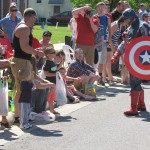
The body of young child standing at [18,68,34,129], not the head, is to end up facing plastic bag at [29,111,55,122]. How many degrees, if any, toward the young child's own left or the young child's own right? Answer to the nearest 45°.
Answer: approximately 45° to the young child's own left

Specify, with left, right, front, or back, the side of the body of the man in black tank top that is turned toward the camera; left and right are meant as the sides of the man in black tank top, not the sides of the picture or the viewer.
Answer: right

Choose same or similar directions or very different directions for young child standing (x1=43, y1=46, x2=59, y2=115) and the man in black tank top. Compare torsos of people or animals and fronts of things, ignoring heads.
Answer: same or similar directions

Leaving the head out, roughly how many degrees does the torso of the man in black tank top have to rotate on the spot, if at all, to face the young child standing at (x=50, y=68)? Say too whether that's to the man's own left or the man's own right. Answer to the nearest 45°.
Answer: approximately 45° to the man's own left

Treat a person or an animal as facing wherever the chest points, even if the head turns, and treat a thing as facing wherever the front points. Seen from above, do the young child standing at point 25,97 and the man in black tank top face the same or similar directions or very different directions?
same or similar directions

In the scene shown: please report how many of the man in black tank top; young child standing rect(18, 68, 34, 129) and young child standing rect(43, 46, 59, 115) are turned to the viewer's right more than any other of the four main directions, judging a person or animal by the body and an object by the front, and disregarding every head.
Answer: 3

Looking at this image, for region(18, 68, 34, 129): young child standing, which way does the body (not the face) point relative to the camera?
to the viewer's right

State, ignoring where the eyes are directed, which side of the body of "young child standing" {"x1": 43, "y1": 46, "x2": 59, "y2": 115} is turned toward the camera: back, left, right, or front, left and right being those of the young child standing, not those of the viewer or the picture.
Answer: right

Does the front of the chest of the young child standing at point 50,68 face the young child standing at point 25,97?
no

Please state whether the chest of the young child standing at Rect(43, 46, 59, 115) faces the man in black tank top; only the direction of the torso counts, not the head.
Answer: no
